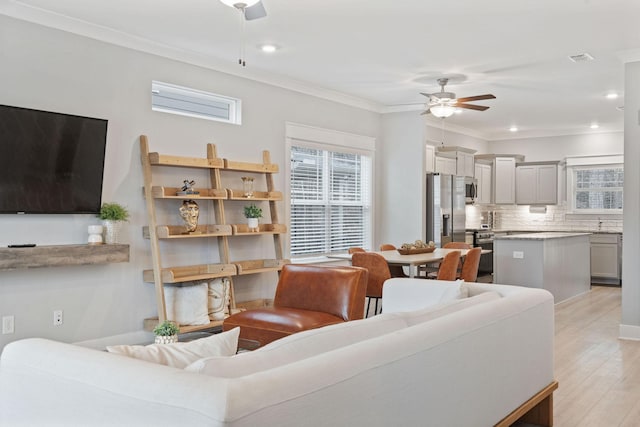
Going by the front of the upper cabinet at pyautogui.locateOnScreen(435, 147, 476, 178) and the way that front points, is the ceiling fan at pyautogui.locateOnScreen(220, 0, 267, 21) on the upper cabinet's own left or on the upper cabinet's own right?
on the upper cabinet's own right

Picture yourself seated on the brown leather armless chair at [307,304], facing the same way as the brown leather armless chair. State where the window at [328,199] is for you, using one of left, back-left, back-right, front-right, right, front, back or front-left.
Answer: back-right

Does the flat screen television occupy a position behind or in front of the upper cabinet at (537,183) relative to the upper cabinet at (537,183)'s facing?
in front

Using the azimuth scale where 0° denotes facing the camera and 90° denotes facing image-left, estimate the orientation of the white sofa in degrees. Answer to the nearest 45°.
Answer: approximately 135°

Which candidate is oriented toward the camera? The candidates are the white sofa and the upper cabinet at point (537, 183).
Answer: the upper cabinet

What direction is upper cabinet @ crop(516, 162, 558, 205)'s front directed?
toward the camera

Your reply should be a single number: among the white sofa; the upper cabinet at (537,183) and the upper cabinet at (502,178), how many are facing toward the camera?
2

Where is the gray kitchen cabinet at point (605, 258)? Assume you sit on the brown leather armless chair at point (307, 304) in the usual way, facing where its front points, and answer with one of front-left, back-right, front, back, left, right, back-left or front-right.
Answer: back

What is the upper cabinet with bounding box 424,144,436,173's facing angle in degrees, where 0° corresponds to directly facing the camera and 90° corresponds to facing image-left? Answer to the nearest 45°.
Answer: approximately 315°

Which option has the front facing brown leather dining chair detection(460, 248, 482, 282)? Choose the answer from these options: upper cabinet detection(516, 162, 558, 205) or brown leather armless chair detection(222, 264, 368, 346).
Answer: the upper cabinet

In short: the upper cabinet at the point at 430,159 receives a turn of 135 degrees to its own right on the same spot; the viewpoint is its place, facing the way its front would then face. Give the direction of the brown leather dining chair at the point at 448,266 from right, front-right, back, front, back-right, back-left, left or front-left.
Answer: left

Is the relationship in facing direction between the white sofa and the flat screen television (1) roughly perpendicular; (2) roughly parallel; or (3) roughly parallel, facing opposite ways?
roughly parallel, facing opposite ways

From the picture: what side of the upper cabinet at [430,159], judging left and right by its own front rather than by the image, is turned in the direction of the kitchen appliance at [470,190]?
left

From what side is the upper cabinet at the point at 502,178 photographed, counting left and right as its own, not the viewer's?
front

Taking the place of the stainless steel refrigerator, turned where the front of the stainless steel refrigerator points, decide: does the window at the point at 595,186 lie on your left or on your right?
on your left

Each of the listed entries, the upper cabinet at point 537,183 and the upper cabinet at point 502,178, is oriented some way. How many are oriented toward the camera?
2

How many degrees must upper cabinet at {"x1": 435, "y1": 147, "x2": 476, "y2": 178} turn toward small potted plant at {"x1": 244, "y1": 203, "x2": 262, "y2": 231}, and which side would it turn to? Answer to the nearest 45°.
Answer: approximately 90° to its right

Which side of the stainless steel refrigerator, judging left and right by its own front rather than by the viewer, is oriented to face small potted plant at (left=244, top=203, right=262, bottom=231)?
right

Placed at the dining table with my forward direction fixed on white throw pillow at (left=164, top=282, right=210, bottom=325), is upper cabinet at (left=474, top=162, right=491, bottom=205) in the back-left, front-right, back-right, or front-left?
back-right

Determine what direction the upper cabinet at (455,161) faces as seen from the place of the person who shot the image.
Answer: facing the viewer and to the right of the viewer

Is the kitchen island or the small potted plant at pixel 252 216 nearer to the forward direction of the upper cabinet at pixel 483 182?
the kitchen island

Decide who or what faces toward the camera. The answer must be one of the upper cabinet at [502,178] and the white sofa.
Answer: the upper cabinet
